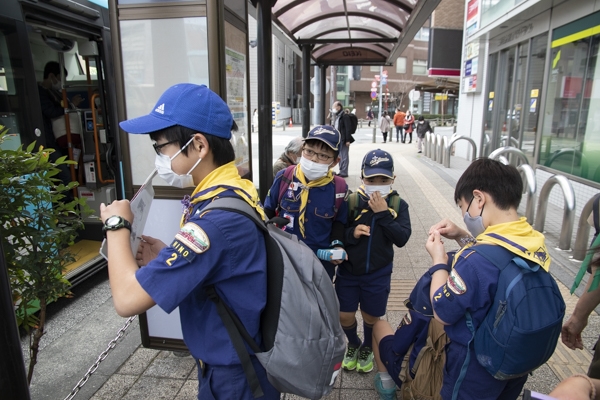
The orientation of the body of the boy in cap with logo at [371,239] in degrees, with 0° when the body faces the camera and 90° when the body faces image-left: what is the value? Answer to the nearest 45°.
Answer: approximately 0°

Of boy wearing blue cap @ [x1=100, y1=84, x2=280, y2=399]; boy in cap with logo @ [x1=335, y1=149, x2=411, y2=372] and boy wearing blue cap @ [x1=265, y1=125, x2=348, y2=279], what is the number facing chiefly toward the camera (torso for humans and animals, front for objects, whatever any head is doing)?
2

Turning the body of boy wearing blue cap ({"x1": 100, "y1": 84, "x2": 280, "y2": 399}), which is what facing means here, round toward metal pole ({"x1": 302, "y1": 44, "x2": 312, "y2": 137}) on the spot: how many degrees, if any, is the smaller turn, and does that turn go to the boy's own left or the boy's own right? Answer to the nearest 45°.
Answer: approximately 90° to the boy's own right

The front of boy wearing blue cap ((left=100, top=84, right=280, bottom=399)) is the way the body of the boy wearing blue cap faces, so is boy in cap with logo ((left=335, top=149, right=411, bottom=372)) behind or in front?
behind

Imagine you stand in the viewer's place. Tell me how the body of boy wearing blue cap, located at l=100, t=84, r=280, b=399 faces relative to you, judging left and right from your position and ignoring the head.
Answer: facing to the left of the viewer

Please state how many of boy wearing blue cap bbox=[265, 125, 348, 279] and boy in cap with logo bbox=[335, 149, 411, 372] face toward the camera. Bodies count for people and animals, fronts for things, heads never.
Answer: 2

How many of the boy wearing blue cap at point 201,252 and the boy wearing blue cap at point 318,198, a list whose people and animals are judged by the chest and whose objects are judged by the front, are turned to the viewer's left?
1

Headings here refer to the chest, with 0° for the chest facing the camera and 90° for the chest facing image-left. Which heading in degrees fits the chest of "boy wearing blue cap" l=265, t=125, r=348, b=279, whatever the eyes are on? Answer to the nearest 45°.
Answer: approximately 0°
